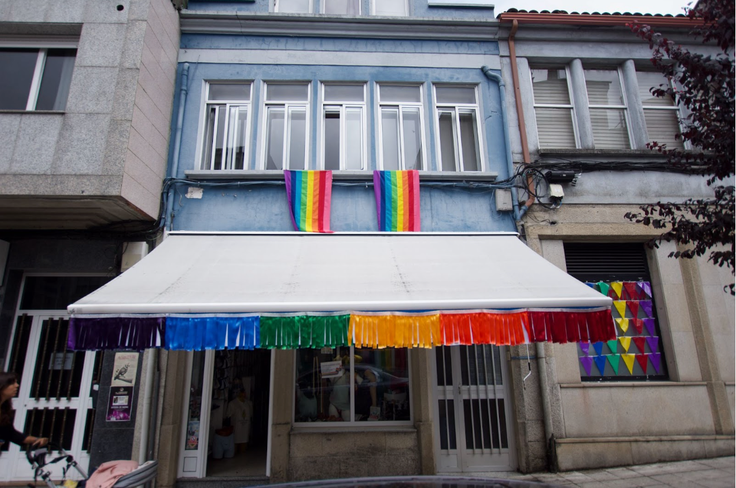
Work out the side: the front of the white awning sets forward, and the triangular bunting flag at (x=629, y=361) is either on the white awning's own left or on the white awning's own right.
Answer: on the white awning's own left

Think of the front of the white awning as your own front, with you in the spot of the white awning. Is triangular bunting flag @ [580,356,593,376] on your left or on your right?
on your left

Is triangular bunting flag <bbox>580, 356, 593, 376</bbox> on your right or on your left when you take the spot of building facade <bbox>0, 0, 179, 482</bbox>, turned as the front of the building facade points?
on your left

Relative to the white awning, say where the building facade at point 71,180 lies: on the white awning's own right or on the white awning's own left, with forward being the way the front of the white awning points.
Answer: on the white awning's own right

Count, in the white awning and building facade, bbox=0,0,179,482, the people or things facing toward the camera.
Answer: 2

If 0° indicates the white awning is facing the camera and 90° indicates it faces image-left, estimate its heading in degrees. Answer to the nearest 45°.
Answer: approximately 0°

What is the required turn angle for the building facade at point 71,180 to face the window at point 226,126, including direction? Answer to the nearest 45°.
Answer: approximately 90° to its left

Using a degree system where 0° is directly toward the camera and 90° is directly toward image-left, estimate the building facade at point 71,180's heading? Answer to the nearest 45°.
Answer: approximately 0°

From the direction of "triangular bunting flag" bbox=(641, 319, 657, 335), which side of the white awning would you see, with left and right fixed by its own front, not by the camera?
left

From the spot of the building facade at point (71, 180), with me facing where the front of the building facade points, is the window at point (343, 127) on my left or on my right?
on my left
